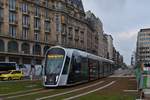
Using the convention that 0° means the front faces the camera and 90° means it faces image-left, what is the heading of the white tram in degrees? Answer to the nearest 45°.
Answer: approximately 45°
